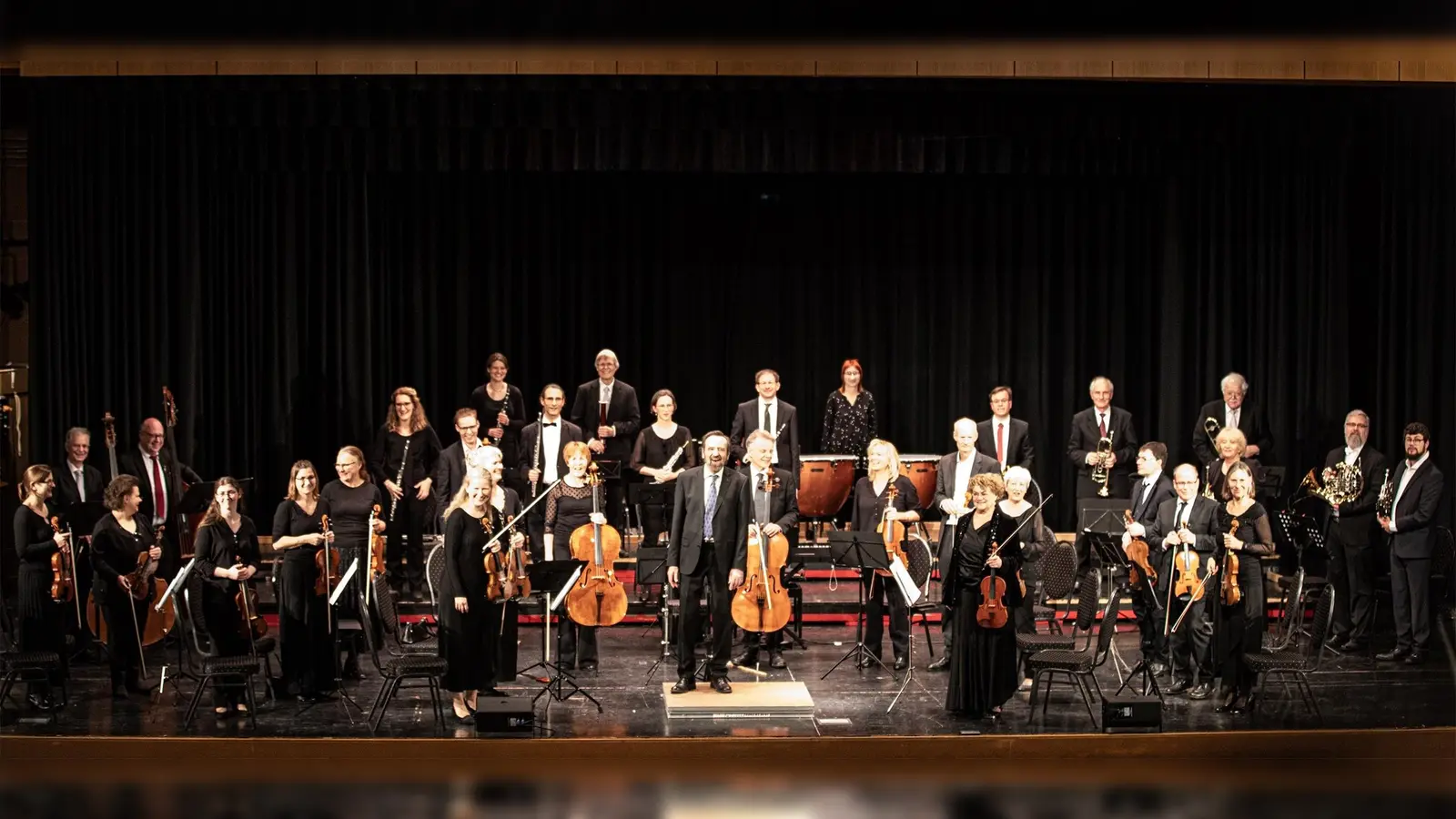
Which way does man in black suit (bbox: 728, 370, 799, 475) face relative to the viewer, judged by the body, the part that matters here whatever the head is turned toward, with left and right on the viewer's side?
facing the viewer

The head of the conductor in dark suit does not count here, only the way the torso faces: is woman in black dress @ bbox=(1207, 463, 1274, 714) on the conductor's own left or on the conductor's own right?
on the conductor's own left

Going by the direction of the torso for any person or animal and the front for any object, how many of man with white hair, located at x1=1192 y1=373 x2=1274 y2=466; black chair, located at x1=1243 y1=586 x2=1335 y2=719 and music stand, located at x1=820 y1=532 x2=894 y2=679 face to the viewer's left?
1

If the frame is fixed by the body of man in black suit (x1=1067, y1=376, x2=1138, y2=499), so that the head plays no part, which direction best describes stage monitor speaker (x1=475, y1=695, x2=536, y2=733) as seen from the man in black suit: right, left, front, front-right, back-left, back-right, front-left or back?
front-right

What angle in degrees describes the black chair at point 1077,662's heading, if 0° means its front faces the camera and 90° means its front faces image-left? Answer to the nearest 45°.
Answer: approximately 90°

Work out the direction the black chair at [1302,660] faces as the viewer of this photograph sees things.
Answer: facing to the left of the viewer

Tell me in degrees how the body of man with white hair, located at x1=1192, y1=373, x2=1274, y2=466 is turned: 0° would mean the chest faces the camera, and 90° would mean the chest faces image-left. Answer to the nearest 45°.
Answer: approximately 0°

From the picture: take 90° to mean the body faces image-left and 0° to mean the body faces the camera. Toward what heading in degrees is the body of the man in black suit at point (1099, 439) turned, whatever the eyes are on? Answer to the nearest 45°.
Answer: approximately 0°

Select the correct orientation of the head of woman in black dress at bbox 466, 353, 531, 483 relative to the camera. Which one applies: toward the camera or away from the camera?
toward the camera

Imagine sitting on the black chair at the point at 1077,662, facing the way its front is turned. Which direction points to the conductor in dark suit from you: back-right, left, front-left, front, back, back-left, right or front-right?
front

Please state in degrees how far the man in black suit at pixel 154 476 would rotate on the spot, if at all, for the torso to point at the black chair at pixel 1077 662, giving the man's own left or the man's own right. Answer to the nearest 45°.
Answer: approximately 45° to the man's own left

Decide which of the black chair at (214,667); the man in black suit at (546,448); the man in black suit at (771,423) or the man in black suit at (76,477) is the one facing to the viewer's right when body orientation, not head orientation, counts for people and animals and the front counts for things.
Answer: the black chair

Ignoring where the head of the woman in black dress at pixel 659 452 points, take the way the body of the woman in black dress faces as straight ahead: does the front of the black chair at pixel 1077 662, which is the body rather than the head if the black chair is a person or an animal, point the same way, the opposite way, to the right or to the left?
to the right
